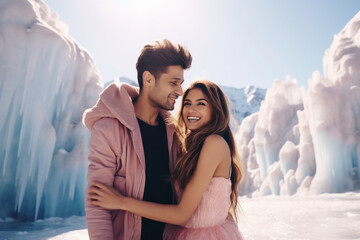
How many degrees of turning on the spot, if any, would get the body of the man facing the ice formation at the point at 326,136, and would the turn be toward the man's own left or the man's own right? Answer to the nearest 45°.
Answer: approximately 90° to the man's own left

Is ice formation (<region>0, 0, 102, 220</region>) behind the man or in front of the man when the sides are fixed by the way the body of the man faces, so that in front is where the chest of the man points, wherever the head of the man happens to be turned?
behind

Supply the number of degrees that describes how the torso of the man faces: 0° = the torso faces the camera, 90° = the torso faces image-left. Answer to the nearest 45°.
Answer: approximately 315°
